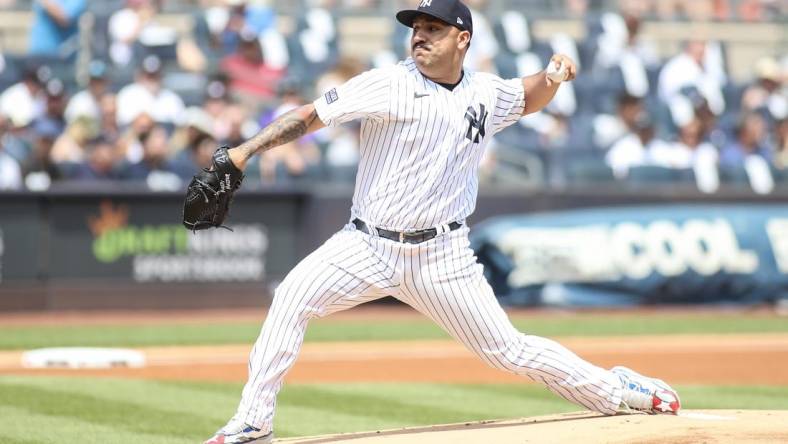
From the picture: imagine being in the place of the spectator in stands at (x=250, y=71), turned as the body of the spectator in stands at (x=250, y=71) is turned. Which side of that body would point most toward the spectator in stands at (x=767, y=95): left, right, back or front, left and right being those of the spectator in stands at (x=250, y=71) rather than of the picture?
left

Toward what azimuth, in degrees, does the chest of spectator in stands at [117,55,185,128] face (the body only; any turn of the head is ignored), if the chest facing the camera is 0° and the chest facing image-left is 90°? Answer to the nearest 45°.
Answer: approximately 0°

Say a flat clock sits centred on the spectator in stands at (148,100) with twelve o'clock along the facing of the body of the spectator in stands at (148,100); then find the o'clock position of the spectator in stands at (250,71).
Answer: the spectator in stands at (250,71) is roughly at 8 o'clock from the spectator in stands at (148,100).

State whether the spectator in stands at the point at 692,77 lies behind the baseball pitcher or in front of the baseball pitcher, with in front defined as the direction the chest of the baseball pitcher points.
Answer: behind

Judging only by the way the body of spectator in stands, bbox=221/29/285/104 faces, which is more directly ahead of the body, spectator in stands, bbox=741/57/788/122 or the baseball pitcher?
the baseball pitcher

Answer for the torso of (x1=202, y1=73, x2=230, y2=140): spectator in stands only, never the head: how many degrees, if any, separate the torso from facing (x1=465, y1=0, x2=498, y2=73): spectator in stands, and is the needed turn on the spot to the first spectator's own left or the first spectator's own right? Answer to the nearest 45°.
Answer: approximately 135° to the first spectator's own left

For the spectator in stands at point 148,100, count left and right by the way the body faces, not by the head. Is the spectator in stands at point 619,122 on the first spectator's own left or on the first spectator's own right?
on the first spectator's own left

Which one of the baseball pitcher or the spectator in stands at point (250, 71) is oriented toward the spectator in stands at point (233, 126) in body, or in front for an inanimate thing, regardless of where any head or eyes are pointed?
the spectator in stands at point (250, 71)

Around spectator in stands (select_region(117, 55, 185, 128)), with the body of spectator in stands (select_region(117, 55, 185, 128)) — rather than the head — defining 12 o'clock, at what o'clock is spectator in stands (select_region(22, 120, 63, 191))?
spectator in stands (select_region(22, 120, 63, 191)) is roughly at 2 o'clock from spectator in stands (select_region(117, 55, 185, 128)).
